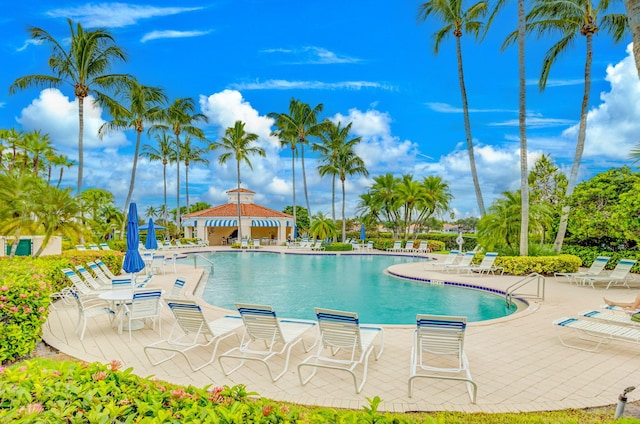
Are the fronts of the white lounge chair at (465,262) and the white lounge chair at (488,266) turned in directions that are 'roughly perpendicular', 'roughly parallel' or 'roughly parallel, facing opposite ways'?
roughly parallel

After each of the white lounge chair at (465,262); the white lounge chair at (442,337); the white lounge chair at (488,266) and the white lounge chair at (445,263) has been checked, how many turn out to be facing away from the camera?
1

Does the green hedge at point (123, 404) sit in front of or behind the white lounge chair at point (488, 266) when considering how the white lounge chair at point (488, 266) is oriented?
in front

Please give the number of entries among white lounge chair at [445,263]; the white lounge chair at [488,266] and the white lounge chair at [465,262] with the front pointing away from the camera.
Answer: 0

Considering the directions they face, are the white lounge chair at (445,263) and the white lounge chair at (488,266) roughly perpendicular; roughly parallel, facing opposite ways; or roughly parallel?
roughly parallel

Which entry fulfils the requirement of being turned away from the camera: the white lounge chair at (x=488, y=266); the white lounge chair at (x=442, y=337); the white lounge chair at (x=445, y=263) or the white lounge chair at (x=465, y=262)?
the white lounge chair at (x=442, y=337)

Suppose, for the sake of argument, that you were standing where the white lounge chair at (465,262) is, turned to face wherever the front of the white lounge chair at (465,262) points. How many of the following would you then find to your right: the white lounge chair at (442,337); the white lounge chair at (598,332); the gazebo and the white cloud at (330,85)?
2

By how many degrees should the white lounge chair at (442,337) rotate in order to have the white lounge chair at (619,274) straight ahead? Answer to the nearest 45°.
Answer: approximately 45° to its right

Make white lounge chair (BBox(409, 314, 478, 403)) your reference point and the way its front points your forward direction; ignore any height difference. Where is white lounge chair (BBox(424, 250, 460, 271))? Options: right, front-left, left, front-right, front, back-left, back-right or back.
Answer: front

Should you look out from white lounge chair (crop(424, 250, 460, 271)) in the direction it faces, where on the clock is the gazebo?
The gazebo is roughly at 3 o'clock from the white lounge chair.

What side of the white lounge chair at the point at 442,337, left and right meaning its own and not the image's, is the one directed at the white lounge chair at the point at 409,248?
front

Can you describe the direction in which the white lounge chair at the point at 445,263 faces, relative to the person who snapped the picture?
facing the viewer and to the left of the viewer

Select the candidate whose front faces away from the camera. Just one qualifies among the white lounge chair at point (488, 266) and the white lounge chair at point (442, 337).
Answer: the white lounge chair at point (442, 337)

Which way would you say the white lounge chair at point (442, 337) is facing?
away from the camera

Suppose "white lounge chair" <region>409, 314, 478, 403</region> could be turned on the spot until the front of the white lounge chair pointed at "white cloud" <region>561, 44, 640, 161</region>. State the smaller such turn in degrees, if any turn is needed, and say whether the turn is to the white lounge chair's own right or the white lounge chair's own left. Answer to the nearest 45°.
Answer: approximately 45° to the white lounge chair's own right

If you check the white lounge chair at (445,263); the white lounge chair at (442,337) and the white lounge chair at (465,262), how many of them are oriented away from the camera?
1

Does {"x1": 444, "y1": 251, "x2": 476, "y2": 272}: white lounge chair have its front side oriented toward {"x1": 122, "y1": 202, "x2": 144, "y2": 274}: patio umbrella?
yes

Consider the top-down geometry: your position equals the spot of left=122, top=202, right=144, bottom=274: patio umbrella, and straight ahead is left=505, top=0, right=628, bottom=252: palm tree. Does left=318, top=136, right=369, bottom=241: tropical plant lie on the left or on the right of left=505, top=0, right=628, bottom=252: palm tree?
left
